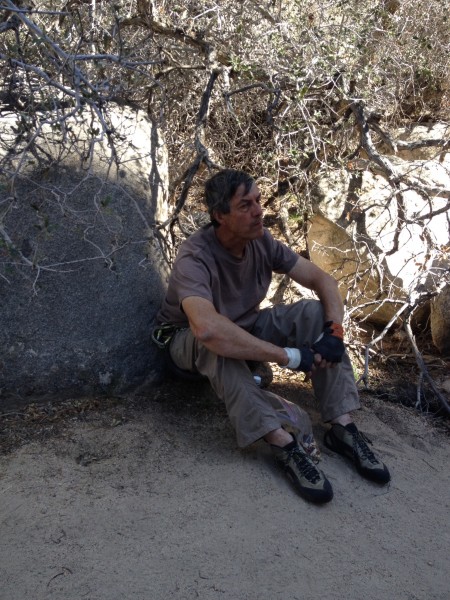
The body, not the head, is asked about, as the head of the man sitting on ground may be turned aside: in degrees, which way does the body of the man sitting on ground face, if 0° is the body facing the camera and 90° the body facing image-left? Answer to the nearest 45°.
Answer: approximately 315°

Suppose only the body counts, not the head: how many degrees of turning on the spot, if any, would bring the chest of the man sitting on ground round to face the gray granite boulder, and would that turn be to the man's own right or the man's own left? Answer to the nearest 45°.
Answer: approximately 135° to the man's own right
